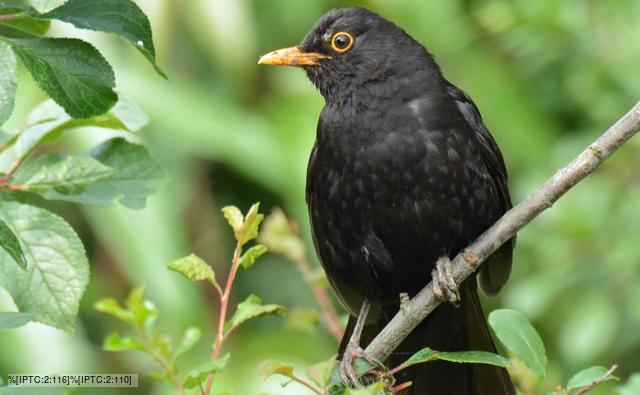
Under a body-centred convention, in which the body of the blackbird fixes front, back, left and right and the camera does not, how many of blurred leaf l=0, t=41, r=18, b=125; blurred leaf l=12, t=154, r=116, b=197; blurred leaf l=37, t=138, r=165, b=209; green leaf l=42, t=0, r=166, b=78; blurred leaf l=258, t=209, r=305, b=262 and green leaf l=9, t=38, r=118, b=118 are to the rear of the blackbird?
0

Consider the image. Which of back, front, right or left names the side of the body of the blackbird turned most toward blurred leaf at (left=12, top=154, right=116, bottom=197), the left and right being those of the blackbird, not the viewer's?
front

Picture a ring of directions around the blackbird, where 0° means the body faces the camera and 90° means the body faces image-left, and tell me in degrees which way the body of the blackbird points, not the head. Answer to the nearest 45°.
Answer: approximately 45°

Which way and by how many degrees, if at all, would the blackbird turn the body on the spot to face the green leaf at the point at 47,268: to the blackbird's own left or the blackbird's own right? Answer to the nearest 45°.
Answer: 0° — it already faces it

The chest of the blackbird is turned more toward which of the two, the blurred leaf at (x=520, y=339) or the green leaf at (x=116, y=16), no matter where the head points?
the green leaf

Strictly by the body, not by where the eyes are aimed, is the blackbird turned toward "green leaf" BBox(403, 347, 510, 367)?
no

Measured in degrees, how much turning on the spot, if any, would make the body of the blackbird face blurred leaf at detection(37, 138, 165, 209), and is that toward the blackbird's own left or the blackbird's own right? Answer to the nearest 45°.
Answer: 0° — it already faces it

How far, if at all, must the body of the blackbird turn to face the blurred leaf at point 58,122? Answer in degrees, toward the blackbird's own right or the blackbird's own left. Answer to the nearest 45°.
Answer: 0° — it already faces it
